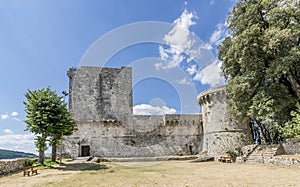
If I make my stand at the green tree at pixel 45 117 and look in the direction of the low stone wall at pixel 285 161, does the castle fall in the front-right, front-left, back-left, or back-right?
front-left

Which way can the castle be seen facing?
toward the camera

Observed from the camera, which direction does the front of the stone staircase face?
facing the viewer

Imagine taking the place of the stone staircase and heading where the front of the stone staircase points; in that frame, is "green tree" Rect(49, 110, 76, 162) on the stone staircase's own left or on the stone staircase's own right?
on the stone staircase's own right

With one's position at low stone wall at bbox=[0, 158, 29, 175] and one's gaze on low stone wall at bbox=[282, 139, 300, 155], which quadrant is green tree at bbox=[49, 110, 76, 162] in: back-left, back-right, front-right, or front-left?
front-left

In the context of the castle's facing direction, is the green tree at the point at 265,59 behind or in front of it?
in front
